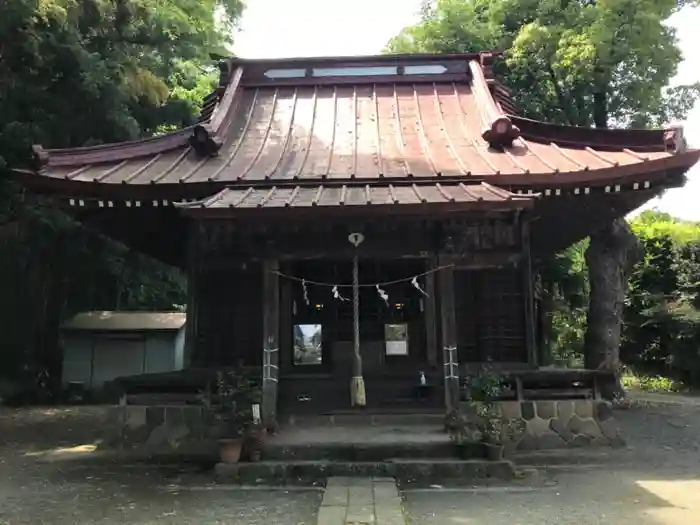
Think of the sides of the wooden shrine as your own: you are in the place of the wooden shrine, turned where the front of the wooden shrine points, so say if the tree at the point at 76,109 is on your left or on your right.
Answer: on your right

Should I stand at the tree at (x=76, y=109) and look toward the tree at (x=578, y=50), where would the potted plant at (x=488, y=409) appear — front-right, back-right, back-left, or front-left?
front-right

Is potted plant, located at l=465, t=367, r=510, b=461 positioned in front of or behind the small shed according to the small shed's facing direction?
in front

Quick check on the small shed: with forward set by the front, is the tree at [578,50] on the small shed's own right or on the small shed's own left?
on the small shed's own left

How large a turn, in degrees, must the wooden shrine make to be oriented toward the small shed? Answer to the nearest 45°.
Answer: approximately 135° to its right

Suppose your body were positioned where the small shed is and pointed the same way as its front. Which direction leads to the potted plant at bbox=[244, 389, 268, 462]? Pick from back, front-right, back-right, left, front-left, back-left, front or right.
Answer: front

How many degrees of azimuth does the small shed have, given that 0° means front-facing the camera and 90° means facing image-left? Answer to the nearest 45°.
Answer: approximately 0°

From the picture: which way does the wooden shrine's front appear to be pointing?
toward the camera

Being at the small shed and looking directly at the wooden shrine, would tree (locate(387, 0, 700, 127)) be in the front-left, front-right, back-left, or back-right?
front-left

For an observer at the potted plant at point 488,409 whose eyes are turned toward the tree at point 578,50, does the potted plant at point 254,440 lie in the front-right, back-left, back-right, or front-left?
back-left

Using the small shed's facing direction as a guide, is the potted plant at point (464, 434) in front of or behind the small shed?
in front

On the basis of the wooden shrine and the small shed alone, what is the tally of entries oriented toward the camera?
2

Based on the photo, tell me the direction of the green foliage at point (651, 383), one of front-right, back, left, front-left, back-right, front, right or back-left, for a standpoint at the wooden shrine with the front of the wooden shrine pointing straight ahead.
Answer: back-left

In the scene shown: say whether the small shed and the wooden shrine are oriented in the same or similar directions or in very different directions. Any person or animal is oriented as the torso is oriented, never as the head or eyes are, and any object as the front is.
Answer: same or similar directions
